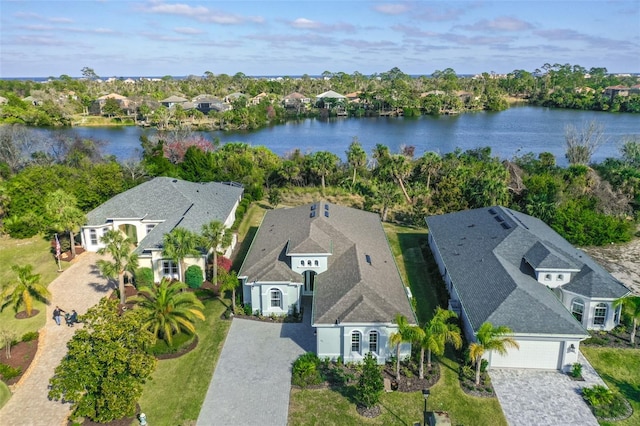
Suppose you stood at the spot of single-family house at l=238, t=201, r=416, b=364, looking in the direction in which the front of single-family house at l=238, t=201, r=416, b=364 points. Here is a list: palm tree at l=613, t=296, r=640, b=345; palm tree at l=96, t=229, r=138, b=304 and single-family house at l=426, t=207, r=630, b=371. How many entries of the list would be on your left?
2

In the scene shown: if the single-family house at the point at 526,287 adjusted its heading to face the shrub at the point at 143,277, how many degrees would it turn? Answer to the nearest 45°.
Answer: approximately 90° to its right

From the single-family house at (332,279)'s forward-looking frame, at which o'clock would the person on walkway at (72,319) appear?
The person on walkway is roughly at 3 o'clock from the single-family house.

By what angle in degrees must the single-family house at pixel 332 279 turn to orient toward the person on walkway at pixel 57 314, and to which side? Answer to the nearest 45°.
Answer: approximately 90° to its right

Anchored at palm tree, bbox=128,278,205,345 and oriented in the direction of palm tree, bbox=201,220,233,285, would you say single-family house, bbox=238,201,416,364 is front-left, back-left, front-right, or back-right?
front-right

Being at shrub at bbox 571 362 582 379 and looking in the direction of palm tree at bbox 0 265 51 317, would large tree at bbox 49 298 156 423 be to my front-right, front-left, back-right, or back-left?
front-left

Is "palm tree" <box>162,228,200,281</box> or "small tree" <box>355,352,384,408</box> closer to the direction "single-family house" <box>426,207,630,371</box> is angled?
the small tree

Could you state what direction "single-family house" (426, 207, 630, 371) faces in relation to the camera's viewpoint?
facing the viewer

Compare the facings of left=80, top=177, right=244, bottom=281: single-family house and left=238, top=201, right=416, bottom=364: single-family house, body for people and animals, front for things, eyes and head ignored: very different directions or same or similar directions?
same or similar directions

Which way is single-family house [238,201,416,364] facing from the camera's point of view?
toward the camera

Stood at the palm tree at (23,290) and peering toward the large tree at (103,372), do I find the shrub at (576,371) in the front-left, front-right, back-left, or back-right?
front-left

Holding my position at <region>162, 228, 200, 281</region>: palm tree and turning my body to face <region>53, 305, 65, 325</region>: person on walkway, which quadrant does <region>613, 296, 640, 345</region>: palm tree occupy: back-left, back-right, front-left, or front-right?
back-left

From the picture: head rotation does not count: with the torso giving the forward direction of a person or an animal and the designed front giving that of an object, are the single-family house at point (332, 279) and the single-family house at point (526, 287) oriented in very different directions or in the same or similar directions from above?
same or similar directions

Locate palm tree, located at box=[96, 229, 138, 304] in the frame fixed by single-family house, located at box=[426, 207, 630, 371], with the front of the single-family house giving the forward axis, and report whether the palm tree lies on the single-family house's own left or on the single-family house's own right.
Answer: on the single-family house's own right

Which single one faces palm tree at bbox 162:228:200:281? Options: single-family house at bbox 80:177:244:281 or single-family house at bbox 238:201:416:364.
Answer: single-family house at bbox 80:177:244:281

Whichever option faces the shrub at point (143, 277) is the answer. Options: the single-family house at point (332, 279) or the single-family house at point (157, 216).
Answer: the single-family house at point (157, 216)

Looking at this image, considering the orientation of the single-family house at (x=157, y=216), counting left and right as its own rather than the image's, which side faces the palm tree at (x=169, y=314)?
front

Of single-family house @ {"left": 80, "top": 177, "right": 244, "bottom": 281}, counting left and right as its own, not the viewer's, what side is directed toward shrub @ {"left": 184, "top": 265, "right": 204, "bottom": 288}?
front

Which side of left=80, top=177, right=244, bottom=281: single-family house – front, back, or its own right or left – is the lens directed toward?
front
